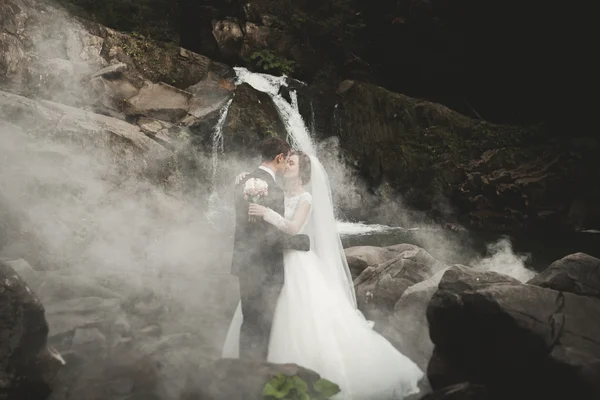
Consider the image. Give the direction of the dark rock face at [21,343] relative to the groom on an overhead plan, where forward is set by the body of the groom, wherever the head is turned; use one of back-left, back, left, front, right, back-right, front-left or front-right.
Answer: back-right

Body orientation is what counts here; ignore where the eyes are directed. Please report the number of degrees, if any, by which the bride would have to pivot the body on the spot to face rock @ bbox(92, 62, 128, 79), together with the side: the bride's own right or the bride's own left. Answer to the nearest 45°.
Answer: approximately 45° to the bride's own right

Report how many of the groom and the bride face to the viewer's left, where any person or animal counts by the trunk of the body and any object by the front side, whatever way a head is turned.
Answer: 1

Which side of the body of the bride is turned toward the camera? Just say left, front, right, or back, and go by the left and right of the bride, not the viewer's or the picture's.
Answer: left

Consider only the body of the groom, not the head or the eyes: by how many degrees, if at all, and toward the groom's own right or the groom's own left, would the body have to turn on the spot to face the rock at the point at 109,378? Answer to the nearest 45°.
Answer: approximately 135° to the groom's own right

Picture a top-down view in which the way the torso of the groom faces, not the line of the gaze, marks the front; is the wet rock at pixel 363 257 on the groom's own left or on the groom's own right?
on the groom's own left

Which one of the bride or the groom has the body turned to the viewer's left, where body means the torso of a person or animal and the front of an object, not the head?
the bride

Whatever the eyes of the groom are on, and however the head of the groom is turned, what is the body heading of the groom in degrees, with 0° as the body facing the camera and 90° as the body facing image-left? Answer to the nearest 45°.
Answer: approximately 270°

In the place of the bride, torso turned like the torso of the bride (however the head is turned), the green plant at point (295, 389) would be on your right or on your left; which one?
on your left

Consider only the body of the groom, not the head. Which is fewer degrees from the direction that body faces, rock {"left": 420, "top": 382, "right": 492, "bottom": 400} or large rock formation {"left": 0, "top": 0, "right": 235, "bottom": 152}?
the rock

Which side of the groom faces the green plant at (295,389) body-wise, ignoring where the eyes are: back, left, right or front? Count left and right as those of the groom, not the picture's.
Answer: right

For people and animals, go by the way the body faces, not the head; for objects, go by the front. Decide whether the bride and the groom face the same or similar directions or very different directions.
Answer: very different directions

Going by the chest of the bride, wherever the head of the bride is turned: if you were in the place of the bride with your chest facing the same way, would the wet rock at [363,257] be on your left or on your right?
on your right
